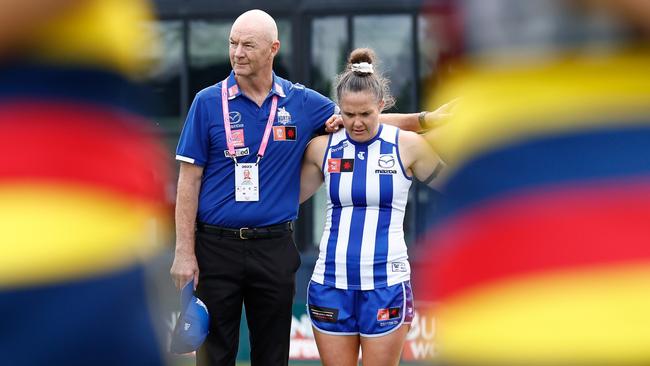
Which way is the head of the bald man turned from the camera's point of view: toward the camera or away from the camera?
toward the camera

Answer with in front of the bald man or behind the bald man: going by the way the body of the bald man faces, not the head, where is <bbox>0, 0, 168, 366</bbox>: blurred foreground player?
in front

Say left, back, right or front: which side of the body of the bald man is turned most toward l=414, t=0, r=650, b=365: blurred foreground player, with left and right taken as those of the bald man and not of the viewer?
front

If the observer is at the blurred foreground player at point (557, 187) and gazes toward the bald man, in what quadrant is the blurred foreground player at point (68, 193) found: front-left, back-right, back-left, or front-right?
front-left

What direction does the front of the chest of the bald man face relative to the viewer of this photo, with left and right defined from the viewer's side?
facing the viewer
